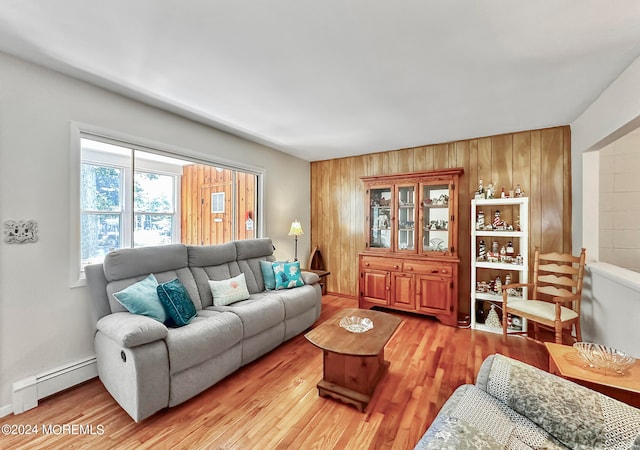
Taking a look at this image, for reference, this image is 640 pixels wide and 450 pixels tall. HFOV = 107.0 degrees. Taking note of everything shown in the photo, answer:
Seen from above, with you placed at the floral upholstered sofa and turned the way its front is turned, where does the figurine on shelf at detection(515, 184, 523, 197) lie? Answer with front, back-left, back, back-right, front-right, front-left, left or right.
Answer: back-right

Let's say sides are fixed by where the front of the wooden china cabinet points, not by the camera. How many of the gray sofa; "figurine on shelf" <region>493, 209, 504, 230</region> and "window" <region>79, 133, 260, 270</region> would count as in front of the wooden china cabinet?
2

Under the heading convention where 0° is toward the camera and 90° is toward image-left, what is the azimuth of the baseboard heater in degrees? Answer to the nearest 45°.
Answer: approximately 315°

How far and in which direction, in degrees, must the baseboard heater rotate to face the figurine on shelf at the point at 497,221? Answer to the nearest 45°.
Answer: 0° — it already faces it

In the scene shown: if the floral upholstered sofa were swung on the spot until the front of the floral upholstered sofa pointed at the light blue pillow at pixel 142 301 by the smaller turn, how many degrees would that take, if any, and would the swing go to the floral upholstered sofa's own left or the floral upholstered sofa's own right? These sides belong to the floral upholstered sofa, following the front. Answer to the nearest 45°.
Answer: approximately 45° to the floral upholstered sofa's own right

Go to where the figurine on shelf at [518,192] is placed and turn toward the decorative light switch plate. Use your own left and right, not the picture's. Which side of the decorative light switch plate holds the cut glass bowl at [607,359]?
left
